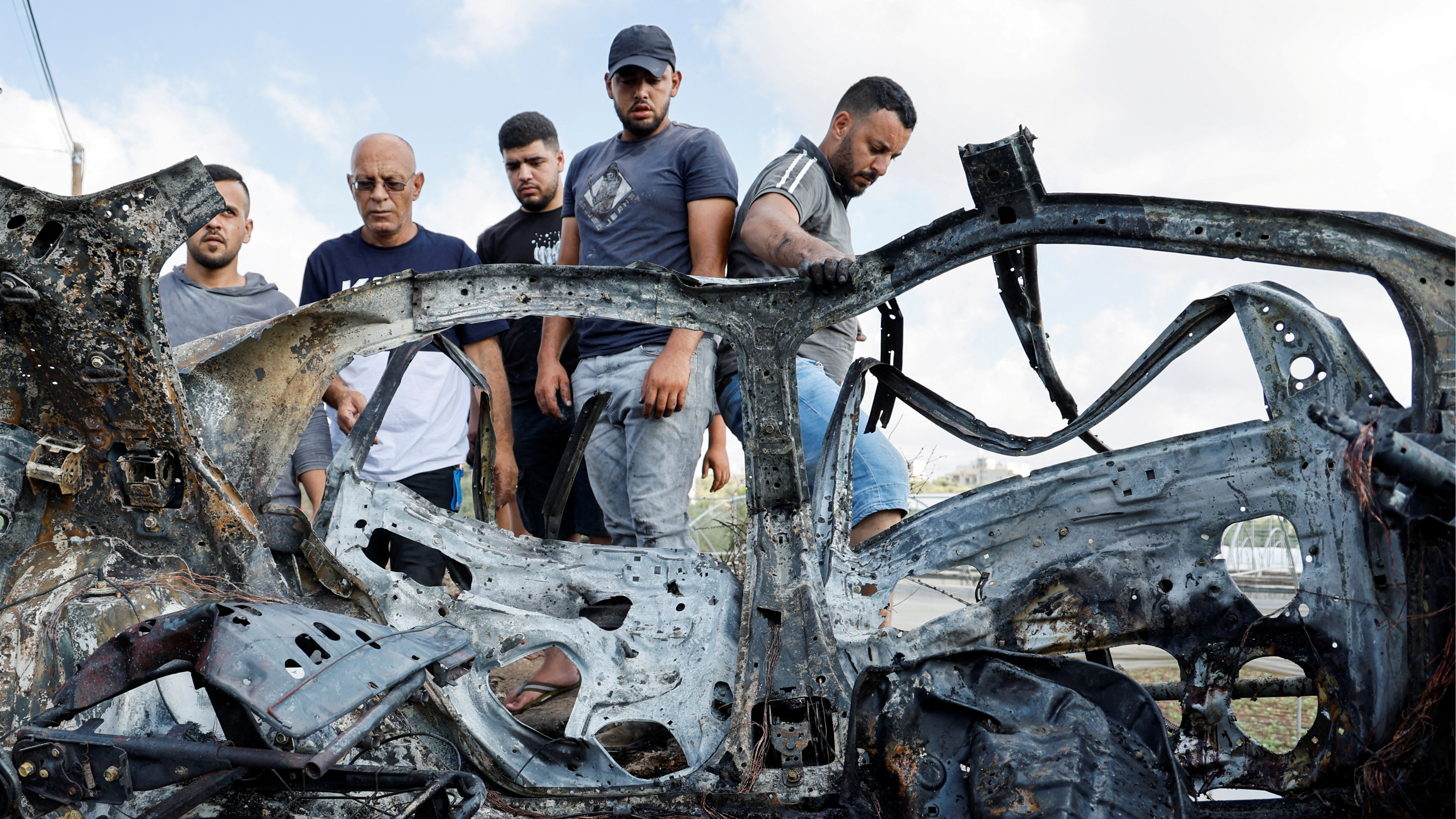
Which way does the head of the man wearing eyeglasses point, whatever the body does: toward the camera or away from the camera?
toward the camera

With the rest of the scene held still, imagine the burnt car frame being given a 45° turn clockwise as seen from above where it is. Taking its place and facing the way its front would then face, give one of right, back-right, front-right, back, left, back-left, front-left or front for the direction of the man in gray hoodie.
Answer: back

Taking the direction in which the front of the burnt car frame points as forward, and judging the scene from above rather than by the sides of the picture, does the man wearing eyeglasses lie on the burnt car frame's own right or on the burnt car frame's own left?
on the burnt car frame's own left

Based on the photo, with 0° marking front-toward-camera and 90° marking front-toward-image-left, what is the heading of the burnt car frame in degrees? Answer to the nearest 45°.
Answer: approximately 270°

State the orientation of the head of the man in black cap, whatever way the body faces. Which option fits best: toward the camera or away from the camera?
toward the camera
